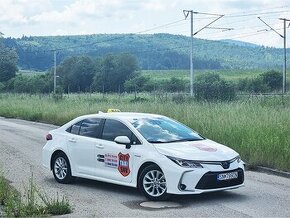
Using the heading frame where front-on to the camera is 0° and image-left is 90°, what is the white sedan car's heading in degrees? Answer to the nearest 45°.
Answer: approximately 315°
